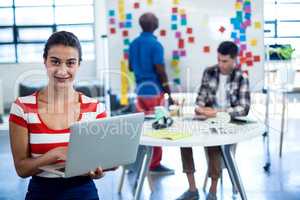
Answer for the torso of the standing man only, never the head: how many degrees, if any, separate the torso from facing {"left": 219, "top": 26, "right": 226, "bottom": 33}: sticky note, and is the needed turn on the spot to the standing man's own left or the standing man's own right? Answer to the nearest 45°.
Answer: approximately 45° to the standing man's own right

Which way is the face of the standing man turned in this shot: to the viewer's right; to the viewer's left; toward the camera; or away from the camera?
away from the camera

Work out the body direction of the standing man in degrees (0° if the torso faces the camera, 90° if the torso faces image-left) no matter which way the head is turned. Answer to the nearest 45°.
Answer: approximately 225°

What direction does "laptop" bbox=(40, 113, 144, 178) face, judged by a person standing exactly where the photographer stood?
facing away from the viewer and to the left of the viewer

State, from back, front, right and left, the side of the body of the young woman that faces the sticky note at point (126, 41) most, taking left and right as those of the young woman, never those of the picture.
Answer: back

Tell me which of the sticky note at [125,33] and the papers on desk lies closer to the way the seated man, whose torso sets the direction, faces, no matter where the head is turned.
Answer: the papers on desk

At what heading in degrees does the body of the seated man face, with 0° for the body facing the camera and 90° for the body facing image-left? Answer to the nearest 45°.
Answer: approximately 45°
